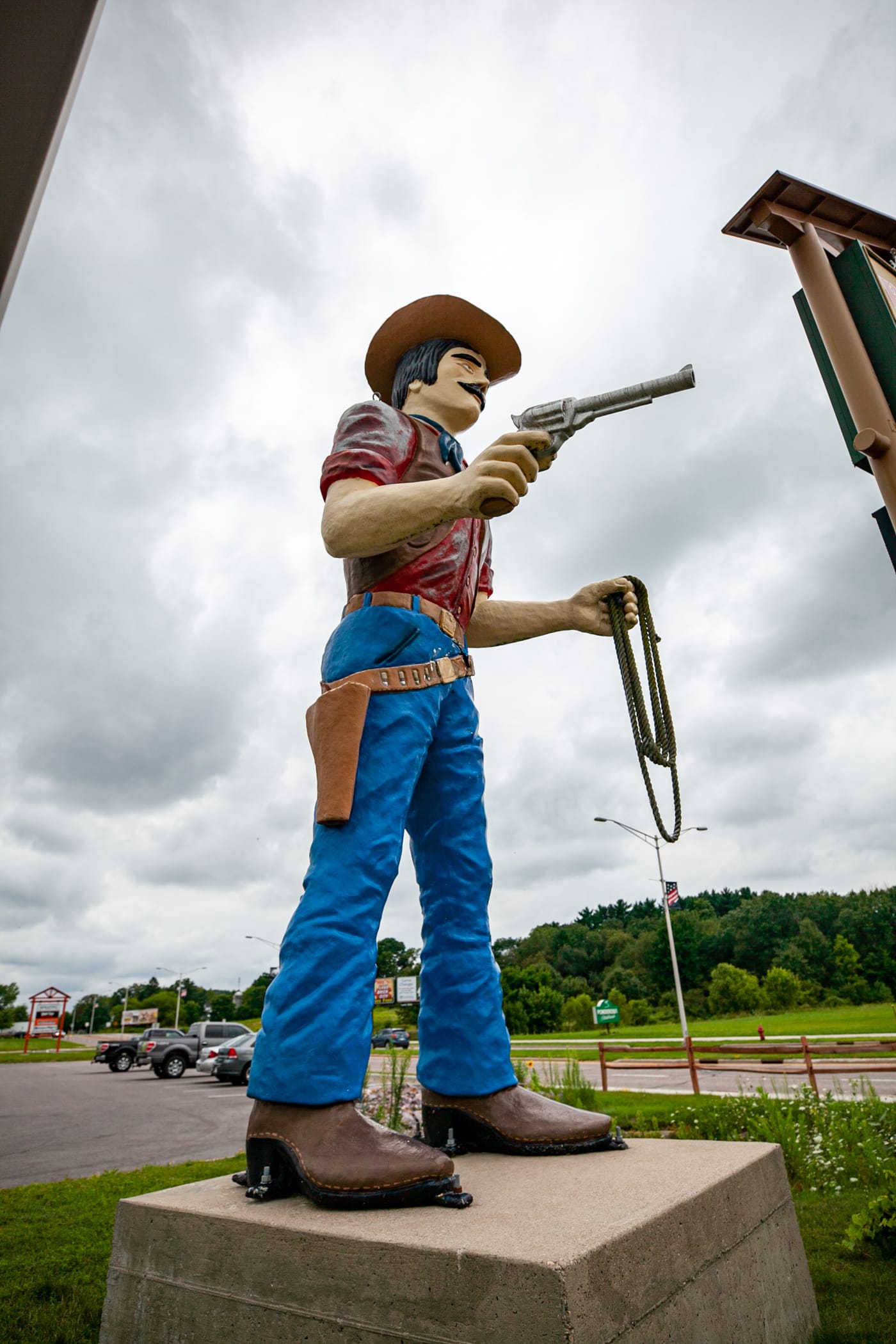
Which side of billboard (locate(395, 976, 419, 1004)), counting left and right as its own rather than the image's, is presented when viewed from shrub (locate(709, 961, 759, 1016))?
left

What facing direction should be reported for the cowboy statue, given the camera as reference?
facing the viewer and to the right of the viewer

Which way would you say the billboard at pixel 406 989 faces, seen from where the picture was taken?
facing the viewer

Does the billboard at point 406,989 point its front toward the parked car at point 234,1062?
yes

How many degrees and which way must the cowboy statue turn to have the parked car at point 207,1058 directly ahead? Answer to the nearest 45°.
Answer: approximately 135° to its left

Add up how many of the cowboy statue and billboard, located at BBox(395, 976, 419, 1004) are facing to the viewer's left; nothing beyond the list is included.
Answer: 0

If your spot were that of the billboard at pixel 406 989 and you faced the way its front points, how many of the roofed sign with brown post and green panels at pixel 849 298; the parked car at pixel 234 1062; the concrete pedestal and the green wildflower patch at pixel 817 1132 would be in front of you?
4

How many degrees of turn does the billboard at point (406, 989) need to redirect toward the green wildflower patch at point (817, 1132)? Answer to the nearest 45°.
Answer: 0° — it already faces it

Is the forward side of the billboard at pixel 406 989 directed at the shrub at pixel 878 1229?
yes

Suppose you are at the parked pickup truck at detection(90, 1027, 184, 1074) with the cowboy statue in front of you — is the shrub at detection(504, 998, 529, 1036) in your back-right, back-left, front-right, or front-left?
back-left

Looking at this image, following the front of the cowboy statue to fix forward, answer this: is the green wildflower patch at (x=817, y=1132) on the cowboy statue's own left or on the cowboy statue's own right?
on the cowboy statue's own left

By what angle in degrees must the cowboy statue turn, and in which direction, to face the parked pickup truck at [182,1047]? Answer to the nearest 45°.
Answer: approximately 135° to its left

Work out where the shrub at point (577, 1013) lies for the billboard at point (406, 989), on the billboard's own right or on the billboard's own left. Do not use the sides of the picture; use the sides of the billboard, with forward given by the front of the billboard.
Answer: on the billboard's own left
